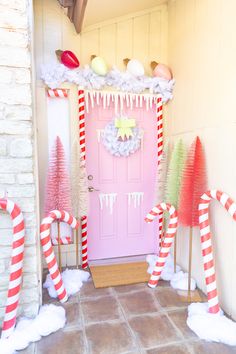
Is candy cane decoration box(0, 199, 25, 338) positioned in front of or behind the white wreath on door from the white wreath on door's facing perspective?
in front

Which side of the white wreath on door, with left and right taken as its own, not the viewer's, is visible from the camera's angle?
front

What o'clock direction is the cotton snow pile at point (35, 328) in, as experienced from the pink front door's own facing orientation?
The cotton snow pile is roughly at 1 o'clock from the pink front door.

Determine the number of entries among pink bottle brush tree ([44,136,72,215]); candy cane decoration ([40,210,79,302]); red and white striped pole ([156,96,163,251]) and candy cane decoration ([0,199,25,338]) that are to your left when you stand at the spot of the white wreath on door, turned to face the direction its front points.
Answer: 1

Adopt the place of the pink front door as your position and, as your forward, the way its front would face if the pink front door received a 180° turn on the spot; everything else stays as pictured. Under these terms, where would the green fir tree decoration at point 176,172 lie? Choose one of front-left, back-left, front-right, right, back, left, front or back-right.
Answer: back-right

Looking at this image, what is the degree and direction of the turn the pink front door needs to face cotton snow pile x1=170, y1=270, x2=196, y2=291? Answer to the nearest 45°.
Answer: approximately 45° to its left

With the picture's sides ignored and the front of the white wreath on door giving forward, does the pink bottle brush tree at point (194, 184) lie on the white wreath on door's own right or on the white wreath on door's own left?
on the white wreath on door's own left

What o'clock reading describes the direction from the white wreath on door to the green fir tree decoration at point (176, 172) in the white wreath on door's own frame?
The green fir tree decoration is roughly at 10 o'clock from the white wreath on door.

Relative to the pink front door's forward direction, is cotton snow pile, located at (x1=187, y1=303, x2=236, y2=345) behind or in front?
in front
